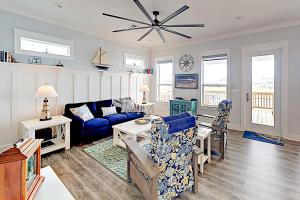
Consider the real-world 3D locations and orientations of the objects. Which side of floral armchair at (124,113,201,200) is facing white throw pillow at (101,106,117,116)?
front

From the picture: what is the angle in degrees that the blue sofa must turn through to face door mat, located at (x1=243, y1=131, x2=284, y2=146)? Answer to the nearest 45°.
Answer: approximately 45° to its left

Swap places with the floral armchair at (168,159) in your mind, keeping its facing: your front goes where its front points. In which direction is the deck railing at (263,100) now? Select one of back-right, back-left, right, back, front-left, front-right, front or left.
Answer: right

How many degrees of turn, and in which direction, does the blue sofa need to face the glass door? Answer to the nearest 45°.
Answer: approximately 45° to its left

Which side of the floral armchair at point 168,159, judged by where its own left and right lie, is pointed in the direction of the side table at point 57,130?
front

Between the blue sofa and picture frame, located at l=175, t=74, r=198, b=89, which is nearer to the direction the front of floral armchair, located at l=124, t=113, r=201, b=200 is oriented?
the blue sofa

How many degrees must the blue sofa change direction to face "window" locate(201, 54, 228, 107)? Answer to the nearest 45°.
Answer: approximately 45° to its left

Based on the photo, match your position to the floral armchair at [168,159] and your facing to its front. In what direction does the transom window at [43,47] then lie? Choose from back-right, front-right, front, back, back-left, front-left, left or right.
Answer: front

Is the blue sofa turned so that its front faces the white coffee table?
yes

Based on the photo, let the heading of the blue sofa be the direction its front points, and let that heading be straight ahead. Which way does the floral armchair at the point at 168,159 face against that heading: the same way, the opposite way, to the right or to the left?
the opposite way

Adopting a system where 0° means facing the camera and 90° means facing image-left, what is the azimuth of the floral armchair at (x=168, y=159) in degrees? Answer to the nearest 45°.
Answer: approximately 135°

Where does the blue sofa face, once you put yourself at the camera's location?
facing the viewer and to the right of the viewer
